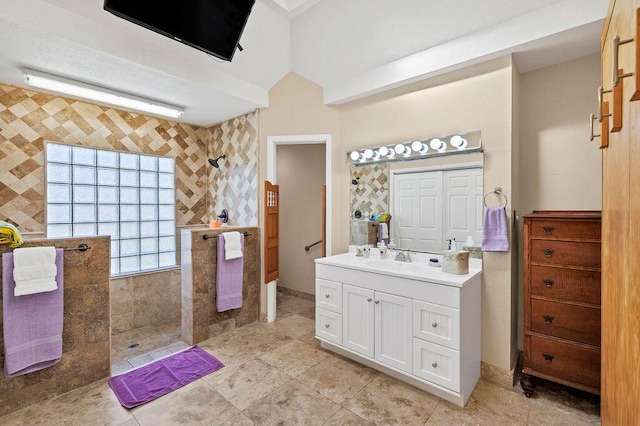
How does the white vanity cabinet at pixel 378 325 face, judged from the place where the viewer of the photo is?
facing the viewer and to the left of the viewer

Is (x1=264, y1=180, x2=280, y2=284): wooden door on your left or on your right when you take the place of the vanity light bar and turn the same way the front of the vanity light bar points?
on your right

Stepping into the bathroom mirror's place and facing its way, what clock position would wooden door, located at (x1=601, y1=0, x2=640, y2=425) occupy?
The wooden door is roughly at 10 o'clock from the bathroom mirror.

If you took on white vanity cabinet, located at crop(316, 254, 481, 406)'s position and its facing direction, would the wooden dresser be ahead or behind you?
behind

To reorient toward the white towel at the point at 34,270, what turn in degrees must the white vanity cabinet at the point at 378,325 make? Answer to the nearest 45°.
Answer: approximately 45° to its right

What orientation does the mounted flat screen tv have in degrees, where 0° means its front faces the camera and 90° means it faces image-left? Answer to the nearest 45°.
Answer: approximately 315°

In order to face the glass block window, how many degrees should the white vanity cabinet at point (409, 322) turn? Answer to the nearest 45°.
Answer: approximately 45° to its right

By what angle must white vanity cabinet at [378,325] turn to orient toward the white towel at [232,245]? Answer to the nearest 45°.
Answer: approximately 45° to its right
